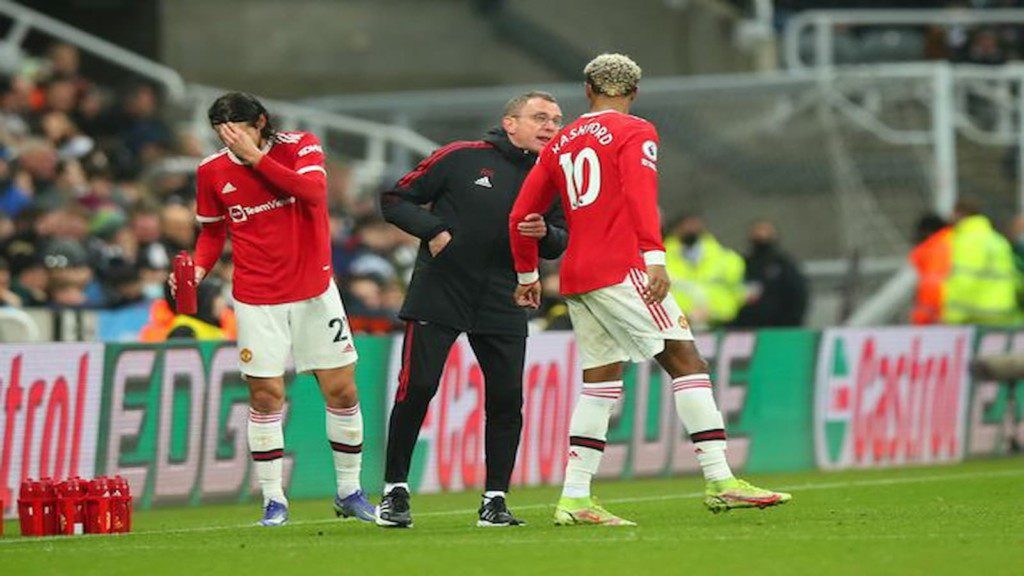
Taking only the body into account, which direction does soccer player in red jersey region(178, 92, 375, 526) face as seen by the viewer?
toward the camera

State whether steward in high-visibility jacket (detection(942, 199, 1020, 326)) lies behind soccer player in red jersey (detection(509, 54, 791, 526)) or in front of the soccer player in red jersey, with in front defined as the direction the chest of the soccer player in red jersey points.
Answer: in front

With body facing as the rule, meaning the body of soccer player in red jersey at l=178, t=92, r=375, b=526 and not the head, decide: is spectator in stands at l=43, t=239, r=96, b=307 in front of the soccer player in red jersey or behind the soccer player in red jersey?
behind

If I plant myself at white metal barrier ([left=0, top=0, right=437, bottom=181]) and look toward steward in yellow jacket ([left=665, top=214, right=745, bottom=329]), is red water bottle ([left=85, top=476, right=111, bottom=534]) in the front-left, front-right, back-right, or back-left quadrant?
front-right

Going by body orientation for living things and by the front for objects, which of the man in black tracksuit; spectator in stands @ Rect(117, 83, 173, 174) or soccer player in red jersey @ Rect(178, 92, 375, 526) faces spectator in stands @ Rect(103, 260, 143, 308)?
spectator in stands @ Rect(117, 83, 173, 174)

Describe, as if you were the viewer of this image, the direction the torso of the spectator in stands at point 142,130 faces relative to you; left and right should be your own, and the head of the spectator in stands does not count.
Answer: facing the viewer

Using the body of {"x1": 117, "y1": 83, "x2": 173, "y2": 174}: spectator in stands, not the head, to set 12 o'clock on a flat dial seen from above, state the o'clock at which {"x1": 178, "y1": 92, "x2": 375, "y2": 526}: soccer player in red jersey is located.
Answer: The soccer player in red jersey is roughly at 12 o'clock from the spectator in stands.

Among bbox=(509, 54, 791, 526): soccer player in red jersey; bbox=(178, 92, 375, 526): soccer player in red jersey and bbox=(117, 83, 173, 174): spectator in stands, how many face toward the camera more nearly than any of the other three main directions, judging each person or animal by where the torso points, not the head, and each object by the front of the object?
2

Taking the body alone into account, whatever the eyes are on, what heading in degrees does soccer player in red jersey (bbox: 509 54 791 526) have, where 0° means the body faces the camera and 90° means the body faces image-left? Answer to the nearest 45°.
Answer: approximately 225°

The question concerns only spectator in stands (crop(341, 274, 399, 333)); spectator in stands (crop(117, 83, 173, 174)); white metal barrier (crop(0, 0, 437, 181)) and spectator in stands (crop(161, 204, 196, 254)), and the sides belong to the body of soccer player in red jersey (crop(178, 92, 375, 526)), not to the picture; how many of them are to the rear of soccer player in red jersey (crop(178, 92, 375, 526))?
4

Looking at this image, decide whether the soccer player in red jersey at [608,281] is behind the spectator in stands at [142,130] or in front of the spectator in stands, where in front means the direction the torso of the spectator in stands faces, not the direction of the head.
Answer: in front

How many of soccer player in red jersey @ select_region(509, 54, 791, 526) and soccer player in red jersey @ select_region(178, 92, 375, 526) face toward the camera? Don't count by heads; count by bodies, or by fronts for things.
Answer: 1

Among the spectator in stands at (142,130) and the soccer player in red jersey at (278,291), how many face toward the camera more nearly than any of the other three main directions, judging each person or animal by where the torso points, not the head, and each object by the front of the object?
2

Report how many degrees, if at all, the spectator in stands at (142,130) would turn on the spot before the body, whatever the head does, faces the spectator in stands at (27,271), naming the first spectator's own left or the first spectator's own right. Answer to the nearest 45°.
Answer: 0° — they already face them

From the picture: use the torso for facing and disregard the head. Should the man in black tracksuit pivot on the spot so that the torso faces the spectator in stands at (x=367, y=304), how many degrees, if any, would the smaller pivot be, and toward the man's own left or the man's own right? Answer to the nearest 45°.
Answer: approximately 135° to the man's own left
